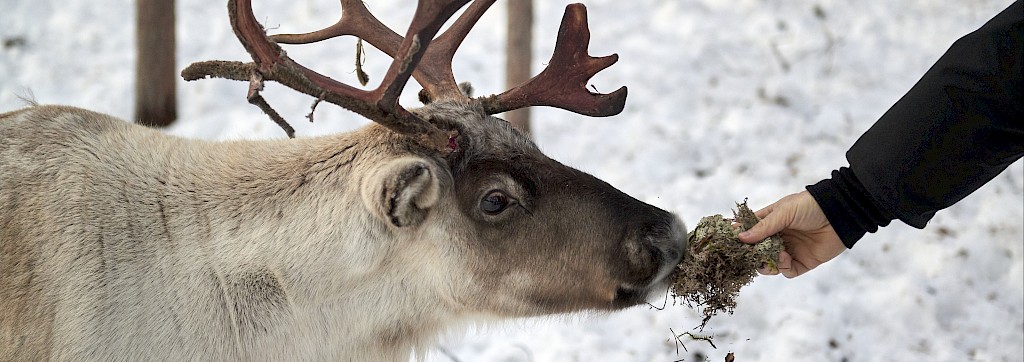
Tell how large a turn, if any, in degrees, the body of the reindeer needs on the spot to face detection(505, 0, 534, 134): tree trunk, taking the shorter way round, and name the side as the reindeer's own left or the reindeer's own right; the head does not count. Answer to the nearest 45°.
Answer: approximately 45° to the reindeer's own left

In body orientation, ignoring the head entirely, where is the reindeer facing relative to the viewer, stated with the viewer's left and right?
facing to the right of the viewer

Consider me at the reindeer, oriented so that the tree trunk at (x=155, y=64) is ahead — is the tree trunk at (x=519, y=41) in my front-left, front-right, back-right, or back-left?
front-right

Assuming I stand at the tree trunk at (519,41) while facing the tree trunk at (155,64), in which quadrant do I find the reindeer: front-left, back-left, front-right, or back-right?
front-left

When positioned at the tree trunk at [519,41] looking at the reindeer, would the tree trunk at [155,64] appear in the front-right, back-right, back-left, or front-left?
front-right

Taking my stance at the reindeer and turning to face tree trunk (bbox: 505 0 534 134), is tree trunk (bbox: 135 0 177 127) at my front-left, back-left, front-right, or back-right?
front-left
